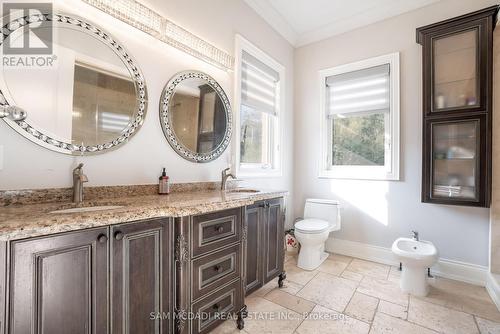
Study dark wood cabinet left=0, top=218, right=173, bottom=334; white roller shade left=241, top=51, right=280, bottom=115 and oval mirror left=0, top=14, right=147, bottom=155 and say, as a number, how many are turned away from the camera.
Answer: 0

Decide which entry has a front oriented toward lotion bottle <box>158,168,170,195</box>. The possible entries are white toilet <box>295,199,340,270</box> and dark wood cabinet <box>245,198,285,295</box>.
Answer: the white toilet

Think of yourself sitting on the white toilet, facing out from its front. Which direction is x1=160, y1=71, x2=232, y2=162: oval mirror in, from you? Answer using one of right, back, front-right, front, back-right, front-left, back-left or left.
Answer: front

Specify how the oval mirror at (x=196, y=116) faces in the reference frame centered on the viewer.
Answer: facing the viewer and to the right of the viewer

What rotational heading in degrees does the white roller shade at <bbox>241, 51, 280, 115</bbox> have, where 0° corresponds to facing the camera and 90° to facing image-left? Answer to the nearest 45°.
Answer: approximately 315°

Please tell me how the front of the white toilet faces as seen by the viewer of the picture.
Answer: facing the viewer and to the left of the viewer

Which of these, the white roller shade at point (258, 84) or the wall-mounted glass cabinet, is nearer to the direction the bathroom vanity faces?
the wall-mounted glass cabinet

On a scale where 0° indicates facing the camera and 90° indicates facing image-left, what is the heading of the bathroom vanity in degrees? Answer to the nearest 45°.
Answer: approximately 315°

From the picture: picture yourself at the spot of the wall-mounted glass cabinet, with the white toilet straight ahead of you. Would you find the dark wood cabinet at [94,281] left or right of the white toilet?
left

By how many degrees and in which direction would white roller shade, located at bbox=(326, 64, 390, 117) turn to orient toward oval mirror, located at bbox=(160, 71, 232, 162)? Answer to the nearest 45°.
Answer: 0° — it already faces it

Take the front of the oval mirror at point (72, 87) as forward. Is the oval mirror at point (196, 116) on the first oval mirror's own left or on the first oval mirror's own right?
on the first oval mirror's own left

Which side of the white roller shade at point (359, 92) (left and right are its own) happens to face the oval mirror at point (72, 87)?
front

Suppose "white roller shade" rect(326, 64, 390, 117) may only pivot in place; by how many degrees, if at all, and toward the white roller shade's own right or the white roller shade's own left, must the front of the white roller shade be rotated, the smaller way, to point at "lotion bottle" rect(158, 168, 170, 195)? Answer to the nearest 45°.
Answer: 0° — it already faces it

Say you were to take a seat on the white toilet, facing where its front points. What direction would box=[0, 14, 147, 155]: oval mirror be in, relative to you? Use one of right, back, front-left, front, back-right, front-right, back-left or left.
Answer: front

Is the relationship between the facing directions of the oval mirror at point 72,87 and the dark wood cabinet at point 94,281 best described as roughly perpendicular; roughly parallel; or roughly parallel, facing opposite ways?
roughly parallel

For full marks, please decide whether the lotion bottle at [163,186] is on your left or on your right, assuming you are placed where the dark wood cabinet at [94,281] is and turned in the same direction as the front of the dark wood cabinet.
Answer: on your left
